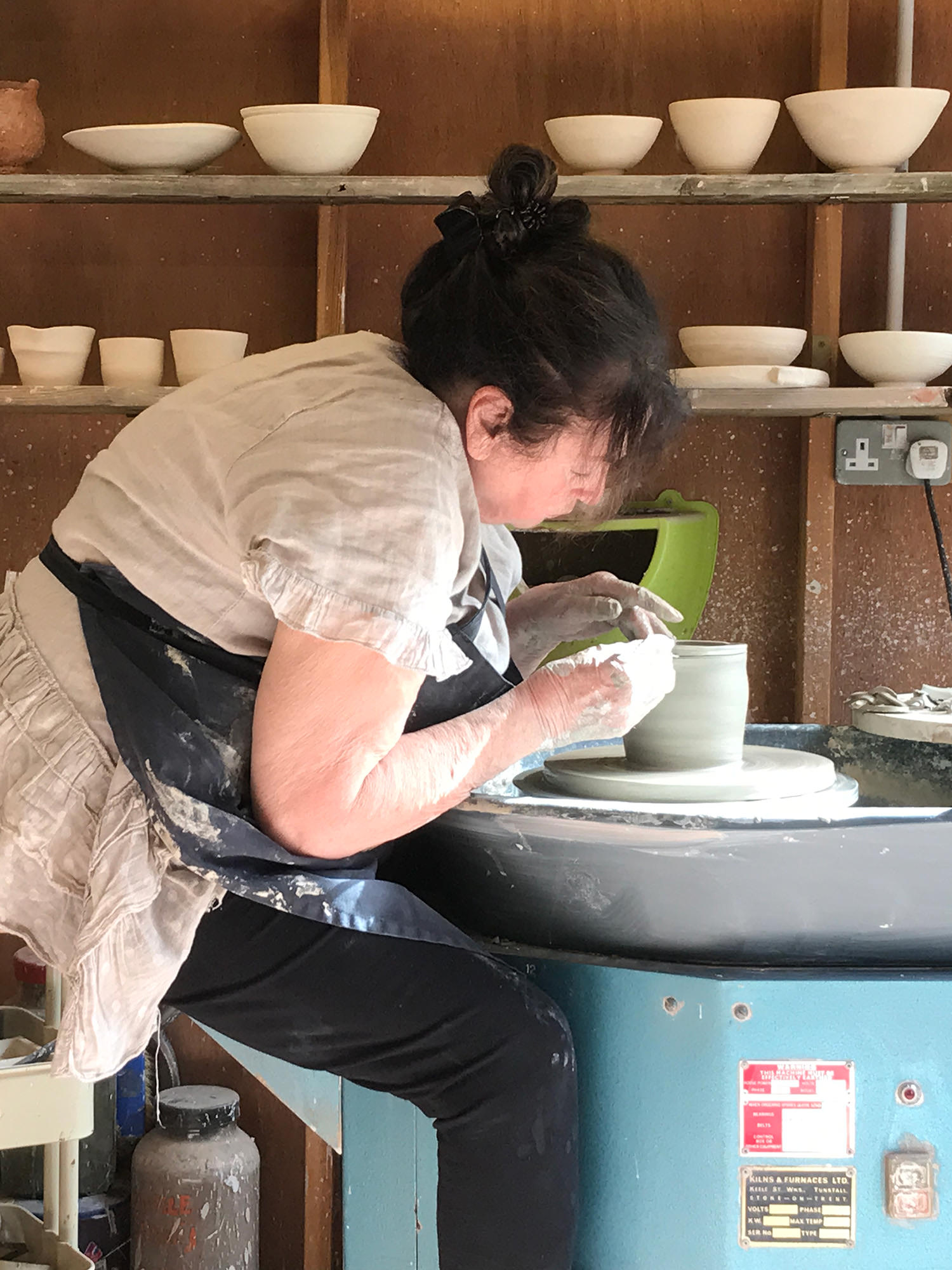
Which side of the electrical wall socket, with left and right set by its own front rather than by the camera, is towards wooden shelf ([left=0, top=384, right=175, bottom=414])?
right

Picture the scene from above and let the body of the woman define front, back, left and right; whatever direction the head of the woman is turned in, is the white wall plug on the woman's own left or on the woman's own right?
on the woman's own left

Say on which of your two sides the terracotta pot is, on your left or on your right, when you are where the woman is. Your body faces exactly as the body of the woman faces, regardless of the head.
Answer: on your left

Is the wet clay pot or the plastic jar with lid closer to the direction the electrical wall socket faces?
the wet clay pot

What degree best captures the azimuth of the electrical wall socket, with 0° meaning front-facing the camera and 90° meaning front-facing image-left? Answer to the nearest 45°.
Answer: approximately 0°

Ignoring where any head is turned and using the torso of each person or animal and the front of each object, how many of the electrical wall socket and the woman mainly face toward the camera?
1

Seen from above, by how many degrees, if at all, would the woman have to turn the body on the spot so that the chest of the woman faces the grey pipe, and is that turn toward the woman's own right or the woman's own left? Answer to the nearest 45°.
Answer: approximately 45° to the woman's own left

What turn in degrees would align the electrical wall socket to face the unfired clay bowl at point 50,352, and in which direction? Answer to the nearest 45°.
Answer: approximately 90° to its right

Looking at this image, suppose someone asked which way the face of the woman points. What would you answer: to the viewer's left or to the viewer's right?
to the viewer's right

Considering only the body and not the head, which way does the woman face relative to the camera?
to the viewer's right

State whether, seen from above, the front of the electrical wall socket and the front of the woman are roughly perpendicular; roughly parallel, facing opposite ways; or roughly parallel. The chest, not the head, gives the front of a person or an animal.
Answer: roughly perpendicular
